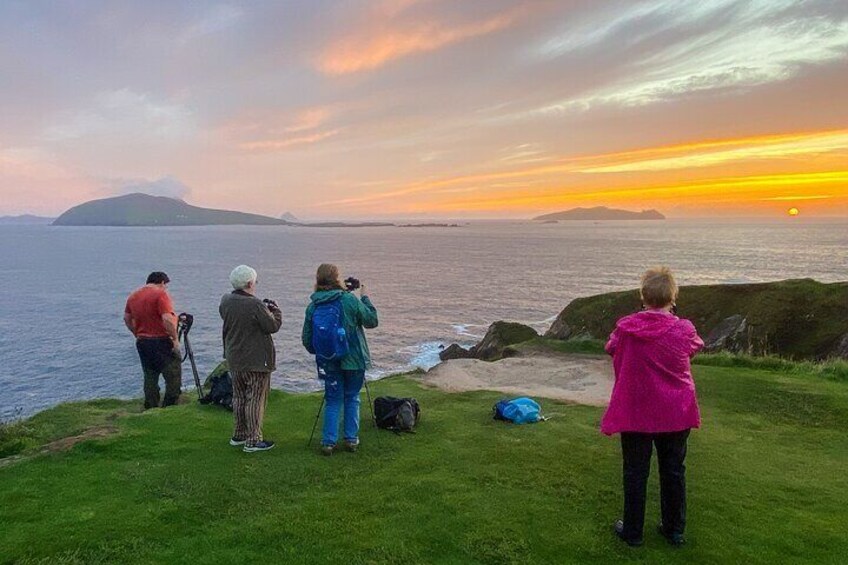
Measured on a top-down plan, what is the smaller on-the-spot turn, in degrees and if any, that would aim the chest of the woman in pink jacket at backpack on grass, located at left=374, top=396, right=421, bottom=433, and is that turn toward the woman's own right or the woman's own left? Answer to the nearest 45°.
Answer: approximately 45° to the woman's own left

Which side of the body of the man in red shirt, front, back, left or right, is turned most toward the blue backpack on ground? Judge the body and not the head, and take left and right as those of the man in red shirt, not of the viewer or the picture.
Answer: right

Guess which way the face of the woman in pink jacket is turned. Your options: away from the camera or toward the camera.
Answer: away from the camera

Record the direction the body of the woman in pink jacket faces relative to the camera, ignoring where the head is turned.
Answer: away from the camera

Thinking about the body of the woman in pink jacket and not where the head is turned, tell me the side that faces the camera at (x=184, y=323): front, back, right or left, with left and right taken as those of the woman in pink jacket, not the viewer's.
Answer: left

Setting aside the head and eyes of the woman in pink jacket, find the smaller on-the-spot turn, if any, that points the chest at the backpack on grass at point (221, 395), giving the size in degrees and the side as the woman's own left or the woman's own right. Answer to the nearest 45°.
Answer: approximately 90° to the woman's own left

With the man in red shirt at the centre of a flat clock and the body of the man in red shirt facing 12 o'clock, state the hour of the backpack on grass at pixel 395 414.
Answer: The backpack on grass is roughly at 3 o'clock from the man in red shirt.

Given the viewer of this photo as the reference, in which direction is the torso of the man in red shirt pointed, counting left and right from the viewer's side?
facing away from the viewer and to the right of the viewer

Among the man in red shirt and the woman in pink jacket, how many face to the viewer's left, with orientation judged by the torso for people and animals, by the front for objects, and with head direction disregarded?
0

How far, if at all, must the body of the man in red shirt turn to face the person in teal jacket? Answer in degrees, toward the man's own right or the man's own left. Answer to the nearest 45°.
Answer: approximately 90° to the man's own right

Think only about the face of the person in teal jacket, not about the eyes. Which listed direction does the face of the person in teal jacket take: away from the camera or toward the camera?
away from the camera
